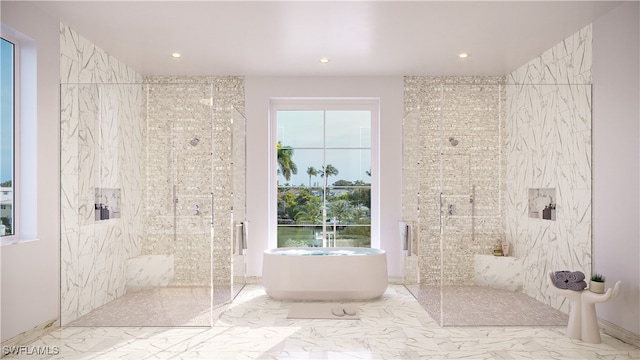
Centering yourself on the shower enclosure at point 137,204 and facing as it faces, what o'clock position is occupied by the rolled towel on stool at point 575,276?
The rolled towel on stool is roughly at 10 o'clock from the shower enclosure.

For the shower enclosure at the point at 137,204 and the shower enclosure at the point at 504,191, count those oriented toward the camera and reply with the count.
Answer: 2

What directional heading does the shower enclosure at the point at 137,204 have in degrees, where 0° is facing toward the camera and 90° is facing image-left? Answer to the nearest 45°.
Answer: approximately 0°

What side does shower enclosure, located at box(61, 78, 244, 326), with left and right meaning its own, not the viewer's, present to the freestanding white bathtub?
left

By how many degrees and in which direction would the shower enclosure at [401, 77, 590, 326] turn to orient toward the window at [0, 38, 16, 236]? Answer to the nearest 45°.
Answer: approximately 45° to its right

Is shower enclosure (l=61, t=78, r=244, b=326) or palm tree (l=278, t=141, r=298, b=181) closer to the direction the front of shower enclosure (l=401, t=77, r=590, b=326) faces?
the shower enclosure

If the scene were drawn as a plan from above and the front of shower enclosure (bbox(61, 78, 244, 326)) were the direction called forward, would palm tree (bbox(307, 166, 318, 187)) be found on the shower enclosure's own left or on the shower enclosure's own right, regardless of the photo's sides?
on the shower enclosure's own left

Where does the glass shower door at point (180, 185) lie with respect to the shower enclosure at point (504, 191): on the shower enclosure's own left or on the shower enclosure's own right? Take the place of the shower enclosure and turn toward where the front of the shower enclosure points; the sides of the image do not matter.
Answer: on the shower enclosure's own right

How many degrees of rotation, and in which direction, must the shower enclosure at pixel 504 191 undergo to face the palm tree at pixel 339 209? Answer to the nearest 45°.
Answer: approximately 135° to its right
